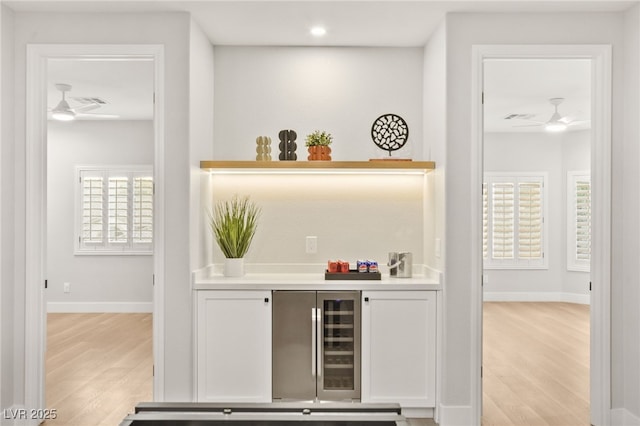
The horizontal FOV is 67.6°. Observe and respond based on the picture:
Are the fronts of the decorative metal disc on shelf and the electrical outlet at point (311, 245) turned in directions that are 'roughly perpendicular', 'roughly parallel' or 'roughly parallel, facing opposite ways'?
roughly parallel

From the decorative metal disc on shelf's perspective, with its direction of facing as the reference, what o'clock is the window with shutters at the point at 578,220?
The window with shutters is roughly at 7 o'clock from the decorative metal disc on shelf.

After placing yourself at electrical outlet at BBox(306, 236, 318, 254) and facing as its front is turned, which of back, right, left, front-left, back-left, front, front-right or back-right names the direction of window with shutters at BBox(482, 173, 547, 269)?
back-left

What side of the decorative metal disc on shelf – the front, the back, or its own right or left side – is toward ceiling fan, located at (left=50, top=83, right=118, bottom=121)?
right

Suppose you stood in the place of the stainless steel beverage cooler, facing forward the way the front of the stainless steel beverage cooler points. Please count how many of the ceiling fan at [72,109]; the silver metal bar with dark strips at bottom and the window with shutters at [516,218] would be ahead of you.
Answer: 1

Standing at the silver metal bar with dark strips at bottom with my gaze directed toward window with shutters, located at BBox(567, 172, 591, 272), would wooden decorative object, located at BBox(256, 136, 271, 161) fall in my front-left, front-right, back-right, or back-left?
front-left

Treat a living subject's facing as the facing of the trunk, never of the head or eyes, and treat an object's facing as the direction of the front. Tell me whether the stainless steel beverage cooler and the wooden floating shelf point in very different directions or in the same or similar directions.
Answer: same or similar directions

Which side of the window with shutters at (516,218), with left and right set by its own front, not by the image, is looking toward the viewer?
front

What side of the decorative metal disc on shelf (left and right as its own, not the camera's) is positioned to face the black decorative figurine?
right

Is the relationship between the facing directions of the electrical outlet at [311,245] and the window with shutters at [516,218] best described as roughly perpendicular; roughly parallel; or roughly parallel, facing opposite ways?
roughly parallel

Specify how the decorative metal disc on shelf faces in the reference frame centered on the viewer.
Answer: facing the viewer

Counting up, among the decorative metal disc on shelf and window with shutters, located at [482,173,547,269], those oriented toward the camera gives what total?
2

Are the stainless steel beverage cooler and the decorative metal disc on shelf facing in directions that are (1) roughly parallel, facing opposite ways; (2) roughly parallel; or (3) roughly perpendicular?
roughly parallel

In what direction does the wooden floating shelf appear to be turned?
toward the camera

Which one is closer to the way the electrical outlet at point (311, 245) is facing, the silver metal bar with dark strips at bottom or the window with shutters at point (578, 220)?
the silver metal bar with dark strips at bottom
